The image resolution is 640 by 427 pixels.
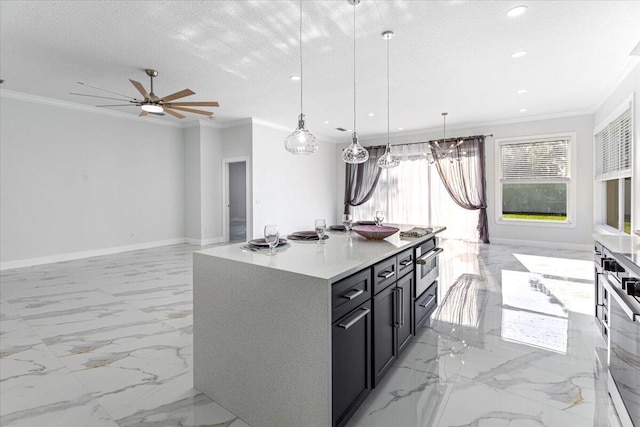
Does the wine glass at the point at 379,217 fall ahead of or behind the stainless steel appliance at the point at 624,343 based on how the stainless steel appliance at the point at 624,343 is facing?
ahead

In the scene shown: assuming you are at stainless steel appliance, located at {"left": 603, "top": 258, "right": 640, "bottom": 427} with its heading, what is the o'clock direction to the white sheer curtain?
The white sheer curtain is roughly at 2 o'clock from the stainless steel appliance.

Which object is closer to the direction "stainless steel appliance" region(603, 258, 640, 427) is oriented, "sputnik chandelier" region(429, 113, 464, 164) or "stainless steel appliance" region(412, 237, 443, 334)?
the stainless steel appliance

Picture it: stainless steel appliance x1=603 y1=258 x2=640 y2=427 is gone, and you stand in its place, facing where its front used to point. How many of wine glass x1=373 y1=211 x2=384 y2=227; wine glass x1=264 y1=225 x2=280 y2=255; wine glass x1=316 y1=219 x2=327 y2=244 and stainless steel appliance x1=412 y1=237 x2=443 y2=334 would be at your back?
0

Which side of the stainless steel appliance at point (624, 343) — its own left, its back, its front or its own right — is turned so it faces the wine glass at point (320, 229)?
front

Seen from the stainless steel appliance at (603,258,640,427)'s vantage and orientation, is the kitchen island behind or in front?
in front

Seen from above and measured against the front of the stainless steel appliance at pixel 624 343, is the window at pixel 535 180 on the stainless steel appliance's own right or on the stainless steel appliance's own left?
on the stainless steel appliance's own right

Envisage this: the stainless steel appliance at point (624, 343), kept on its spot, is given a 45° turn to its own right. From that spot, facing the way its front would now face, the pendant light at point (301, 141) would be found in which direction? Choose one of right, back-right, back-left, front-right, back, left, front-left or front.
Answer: front-left

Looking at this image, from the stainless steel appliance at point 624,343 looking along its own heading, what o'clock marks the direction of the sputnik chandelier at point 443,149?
The sputnik chandelier is roughly at 2 o'clock from the stainless steel appliance.

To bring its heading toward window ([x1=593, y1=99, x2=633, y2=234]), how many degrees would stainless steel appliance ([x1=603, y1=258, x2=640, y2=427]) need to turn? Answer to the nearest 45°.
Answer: approximately 90° to its right

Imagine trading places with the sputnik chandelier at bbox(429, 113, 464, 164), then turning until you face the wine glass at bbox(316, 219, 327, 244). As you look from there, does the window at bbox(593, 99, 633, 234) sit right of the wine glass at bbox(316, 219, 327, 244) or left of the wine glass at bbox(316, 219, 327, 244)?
left

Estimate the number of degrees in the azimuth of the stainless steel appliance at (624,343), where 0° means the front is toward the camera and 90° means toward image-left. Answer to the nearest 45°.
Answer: approximately 90°
